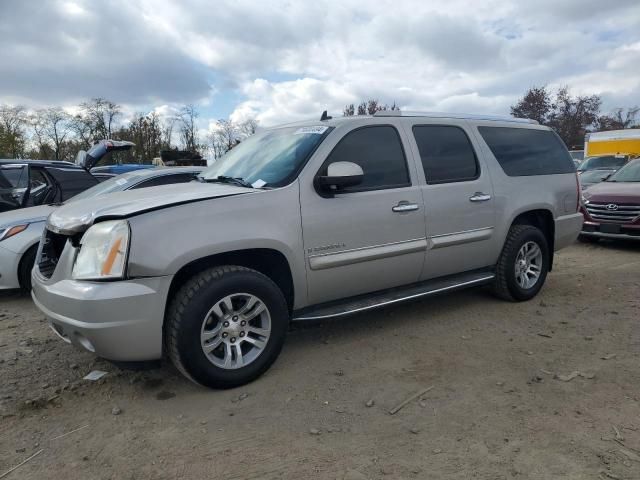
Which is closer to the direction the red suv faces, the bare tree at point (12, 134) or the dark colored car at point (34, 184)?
the dark colored car

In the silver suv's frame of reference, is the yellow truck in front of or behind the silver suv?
behind

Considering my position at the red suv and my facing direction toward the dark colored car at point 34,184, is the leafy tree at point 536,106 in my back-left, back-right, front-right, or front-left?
back-right

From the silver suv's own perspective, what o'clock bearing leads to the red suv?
The red suv is roughly at 6 o'clock from the silver suv.

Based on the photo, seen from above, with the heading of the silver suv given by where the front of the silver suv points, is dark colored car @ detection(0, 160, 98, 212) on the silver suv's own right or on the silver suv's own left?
on the silver suv's own right

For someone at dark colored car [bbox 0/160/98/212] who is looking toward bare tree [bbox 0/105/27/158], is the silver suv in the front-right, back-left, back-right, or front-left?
back-right

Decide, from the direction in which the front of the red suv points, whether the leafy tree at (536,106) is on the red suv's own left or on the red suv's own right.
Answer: on the red suv's own right

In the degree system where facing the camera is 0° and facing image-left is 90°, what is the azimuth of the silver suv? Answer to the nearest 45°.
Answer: approximately 45°

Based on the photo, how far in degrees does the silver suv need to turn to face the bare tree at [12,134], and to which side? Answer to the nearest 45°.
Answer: approximately 90° to its right

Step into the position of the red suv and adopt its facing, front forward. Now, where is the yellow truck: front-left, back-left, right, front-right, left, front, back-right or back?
back-right
